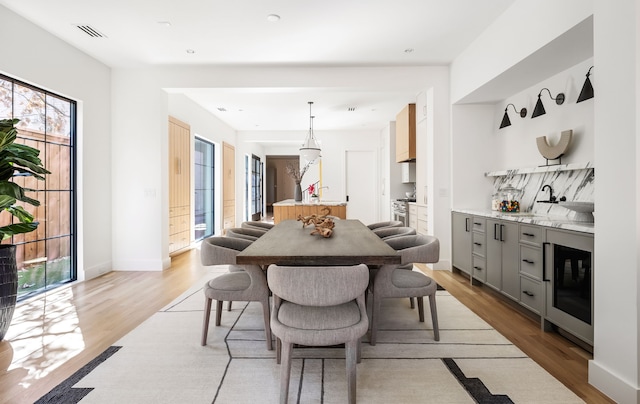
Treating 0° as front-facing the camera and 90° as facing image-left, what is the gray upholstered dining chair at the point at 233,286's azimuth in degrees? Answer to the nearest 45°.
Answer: approximately 270°

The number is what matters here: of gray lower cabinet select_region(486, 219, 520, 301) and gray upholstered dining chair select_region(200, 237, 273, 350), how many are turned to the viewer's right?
1

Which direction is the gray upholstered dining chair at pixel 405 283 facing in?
to the viewer's left

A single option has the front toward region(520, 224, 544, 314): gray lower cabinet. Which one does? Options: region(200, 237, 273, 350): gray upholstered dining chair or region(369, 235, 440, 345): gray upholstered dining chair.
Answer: region(200, 237, 273, 350): gray upholstered dining chair

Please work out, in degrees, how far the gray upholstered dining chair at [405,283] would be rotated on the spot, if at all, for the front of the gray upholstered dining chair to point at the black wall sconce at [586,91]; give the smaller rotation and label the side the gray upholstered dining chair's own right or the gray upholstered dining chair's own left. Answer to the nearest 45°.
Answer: approximately 135° to the gray upholstered dining chair's own right

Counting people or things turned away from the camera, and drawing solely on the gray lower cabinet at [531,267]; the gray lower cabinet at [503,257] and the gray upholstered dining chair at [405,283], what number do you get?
0

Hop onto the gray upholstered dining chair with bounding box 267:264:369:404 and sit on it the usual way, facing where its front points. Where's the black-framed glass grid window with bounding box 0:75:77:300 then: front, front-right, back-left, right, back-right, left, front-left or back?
front-left

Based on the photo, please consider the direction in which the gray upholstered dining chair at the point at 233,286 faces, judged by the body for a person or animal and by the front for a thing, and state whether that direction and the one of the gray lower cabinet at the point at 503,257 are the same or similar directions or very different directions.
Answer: very different directions

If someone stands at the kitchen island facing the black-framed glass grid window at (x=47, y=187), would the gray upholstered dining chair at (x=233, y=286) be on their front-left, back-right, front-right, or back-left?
front-left

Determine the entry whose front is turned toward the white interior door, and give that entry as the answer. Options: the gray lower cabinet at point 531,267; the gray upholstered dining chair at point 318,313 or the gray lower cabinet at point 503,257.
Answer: the gray upholstered dining chair

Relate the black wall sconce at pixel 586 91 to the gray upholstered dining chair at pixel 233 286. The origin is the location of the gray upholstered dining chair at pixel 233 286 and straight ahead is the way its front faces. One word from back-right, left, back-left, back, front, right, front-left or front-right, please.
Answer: front

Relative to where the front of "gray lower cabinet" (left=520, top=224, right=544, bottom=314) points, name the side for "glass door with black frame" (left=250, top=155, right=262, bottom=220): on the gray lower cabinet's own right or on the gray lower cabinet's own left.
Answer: on the gray lower cabinet's own right

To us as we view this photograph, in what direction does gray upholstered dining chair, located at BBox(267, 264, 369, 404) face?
facing away from the viewer

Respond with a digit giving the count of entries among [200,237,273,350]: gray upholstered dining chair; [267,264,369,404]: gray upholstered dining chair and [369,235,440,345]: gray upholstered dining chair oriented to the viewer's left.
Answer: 1
